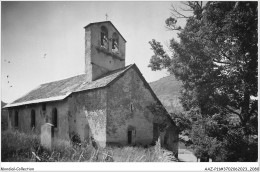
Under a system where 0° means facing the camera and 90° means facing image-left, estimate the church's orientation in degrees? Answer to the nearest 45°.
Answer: approximately 315°

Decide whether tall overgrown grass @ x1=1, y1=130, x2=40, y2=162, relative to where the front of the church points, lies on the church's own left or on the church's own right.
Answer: on the church's own right
